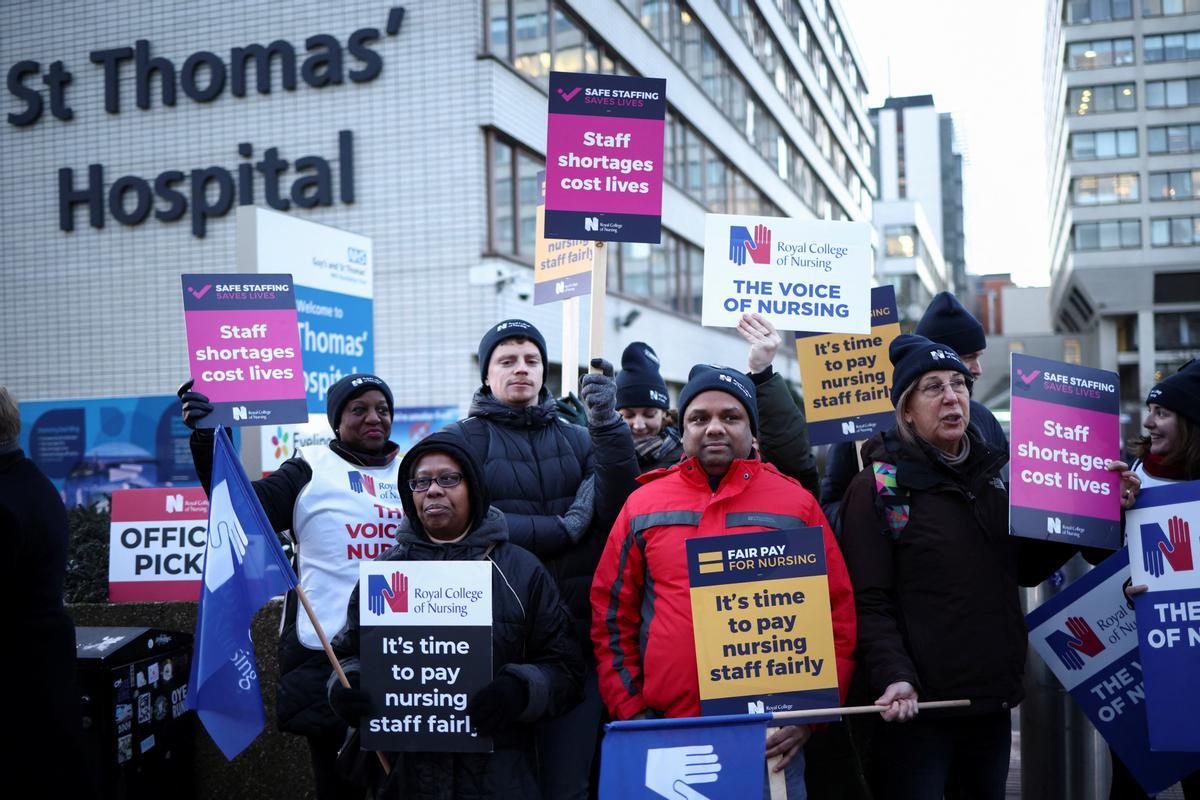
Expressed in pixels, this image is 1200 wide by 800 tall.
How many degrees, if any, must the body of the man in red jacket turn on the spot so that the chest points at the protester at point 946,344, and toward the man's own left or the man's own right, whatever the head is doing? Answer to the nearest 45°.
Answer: approximately 135° to the man's own left

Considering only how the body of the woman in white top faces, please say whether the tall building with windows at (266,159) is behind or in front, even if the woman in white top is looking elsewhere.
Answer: behind

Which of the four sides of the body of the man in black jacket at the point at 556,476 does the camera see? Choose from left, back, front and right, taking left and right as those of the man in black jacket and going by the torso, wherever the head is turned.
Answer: front

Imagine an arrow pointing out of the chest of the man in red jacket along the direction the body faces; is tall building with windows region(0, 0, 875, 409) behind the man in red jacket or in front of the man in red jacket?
behind

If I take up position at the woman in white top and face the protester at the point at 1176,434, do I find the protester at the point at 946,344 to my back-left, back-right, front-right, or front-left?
front-left

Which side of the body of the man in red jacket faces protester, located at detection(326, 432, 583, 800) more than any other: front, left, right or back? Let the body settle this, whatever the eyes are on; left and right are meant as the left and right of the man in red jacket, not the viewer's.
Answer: right

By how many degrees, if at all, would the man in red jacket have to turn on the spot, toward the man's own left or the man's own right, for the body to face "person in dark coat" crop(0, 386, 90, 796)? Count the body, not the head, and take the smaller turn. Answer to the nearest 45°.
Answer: approximately 90° to the man's own right

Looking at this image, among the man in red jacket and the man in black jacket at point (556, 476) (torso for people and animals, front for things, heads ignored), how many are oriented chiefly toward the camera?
2

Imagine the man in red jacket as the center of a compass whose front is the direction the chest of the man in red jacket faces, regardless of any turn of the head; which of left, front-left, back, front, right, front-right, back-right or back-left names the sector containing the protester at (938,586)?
left

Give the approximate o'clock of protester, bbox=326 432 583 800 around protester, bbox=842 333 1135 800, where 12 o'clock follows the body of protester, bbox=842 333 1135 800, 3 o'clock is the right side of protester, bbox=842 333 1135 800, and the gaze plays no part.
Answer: protester, bbox=326 432 583 800 is roughly at 4 o'clock from protester, bbox=842 333 1135 800.

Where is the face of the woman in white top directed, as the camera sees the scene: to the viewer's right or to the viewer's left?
to the viewer's right

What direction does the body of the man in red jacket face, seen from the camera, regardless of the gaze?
toward the camera
